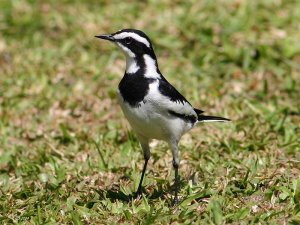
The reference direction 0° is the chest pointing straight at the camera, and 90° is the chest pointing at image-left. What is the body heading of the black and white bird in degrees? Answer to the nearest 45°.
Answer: approximately 45°
